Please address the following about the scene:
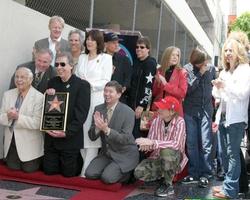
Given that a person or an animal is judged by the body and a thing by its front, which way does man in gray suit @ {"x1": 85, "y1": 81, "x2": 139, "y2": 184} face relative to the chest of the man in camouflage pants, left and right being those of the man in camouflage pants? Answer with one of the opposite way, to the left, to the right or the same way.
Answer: the same way

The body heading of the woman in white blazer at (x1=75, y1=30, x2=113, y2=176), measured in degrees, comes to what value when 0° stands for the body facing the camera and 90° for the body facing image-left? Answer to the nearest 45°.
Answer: approximately 45°

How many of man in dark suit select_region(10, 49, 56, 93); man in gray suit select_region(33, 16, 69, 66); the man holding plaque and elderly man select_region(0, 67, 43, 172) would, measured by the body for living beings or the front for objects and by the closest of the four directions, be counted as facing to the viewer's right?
0

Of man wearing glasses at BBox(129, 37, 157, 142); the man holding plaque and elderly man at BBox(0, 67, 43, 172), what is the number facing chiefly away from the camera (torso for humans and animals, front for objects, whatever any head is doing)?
0

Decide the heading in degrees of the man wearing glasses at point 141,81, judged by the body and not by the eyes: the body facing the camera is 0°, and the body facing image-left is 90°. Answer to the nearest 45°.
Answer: approximately 45°

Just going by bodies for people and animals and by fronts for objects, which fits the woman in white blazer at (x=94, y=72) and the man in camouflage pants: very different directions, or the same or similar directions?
same or similar directions

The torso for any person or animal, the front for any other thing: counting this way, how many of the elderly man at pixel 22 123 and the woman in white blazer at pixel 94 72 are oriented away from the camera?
0

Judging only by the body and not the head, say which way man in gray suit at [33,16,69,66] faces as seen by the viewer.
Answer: toward the camera

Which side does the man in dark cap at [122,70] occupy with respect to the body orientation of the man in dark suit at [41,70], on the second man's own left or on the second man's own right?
on the second man's own left

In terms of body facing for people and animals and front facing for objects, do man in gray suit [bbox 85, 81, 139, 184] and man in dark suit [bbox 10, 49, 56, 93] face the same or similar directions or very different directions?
same or similar directions

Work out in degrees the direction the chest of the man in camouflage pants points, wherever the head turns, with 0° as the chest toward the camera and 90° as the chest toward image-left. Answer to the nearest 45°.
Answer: approximately 45°

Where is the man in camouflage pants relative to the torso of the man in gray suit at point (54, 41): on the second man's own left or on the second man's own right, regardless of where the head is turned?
on the second man's own left

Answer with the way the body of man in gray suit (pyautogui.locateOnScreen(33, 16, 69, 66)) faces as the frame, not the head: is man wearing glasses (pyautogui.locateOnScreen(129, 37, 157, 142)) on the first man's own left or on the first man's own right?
on the first man's own left

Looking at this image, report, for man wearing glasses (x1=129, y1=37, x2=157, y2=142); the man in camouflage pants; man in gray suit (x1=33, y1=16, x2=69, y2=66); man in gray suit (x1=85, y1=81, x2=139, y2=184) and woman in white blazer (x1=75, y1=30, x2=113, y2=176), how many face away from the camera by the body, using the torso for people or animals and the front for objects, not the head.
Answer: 0

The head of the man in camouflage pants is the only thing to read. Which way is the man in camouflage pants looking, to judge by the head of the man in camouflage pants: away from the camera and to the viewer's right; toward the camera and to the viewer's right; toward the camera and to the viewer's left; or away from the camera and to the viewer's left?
toward the camera and to the viewer's left

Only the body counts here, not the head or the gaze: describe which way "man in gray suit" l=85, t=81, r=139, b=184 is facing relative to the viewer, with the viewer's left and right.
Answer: facing the viewer and to the left of the viewer

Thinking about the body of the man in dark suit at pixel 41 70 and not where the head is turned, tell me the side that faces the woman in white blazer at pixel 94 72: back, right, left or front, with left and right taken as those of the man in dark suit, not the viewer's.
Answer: left
